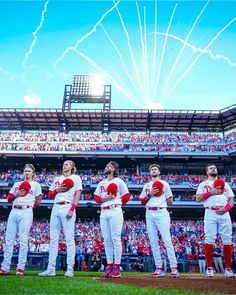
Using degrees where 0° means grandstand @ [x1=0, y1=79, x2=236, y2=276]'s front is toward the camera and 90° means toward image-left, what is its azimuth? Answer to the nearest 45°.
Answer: approximately 0°

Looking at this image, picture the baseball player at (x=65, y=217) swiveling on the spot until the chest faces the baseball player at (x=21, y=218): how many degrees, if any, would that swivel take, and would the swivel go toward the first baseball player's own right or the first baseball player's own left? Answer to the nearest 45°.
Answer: approximately 90° to the first baseball player's own right

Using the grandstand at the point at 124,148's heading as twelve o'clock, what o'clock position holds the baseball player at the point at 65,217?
The baseball player is roughly at 12 o'clock from the grandstand.

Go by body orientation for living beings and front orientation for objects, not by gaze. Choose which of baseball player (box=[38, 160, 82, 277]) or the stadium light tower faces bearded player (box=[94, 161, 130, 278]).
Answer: the stadium light tower

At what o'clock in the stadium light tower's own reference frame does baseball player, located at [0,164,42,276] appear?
The baseball player is roughly at 12 o'clock from the stadium light tower.

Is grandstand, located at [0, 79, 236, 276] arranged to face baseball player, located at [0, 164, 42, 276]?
yes
